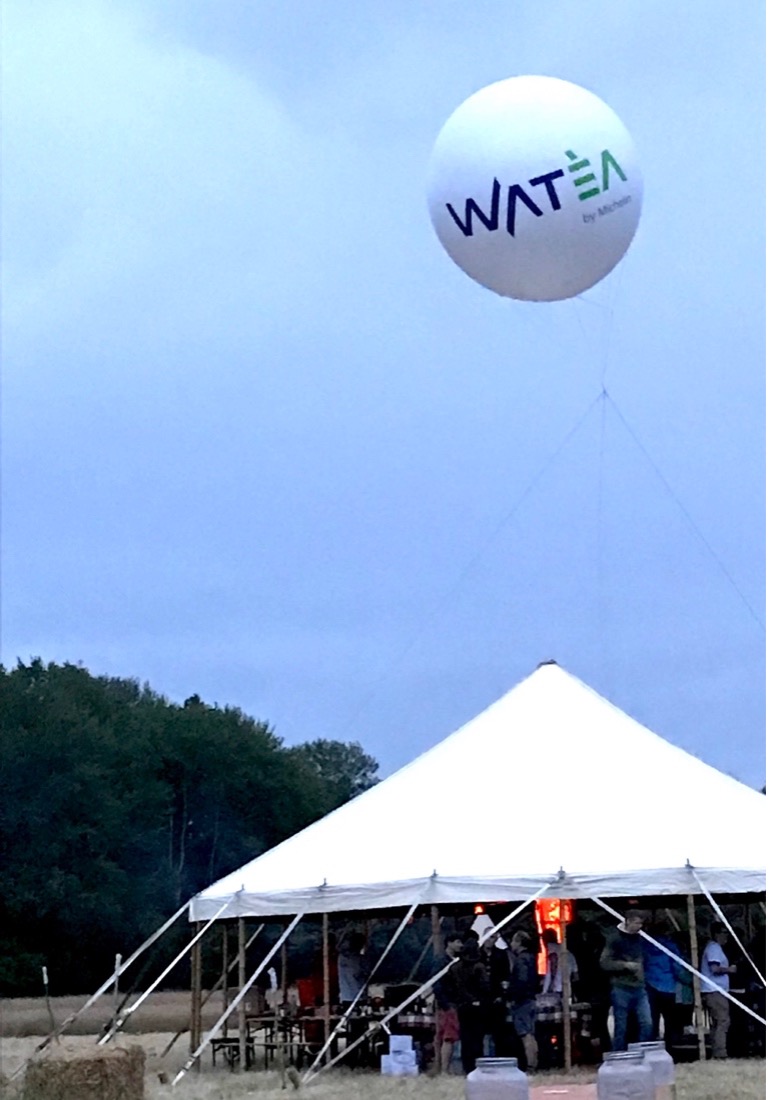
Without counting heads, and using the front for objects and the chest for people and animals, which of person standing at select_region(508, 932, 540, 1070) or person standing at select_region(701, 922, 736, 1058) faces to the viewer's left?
person standing at select_region(508, 932, 540, 1070)

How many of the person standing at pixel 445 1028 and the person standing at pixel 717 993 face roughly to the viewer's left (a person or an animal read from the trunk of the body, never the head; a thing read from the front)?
0

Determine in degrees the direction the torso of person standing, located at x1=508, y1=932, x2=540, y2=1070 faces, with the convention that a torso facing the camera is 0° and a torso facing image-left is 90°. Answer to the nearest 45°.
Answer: approximately 90°

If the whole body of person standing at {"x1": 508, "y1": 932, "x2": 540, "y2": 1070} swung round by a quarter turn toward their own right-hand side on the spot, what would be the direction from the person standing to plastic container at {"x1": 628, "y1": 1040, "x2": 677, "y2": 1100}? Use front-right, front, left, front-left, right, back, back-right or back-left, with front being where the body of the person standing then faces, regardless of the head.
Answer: back
